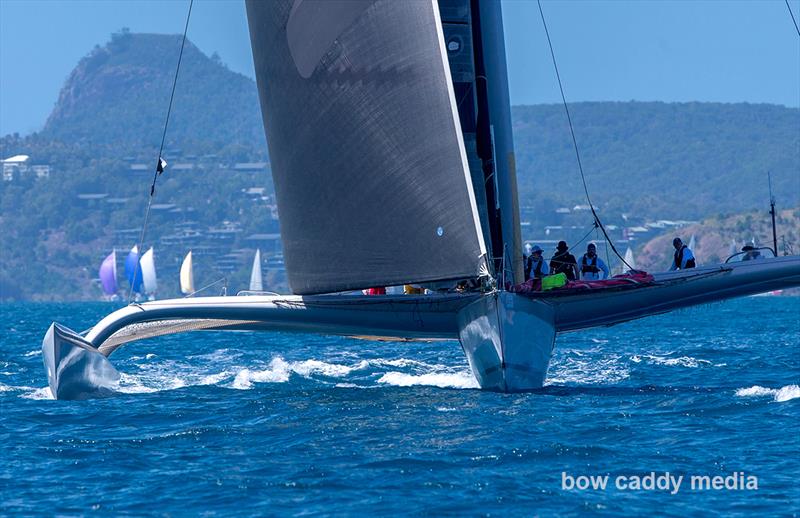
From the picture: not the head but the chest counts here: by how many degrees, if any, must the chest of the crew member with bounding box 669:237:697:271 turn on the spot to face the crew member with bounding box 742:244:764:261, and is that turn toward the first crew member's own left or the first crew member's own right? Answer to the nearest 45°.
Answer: approximately 90° to the first crew member's own left

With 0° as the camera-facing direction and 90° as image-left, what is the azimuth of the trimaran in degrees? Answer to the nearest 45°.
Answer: approximately 0°

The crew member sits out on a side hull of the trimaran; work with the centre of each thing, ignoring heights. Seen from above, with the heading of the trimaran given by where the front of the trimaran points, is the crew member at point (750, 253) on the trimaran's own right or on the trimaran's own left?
on the trimaran's own left

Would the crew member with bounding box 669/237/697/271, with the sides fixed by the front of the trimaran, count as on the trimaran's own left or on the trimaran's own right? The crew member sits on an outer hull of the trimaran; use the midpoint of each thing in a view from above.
on the trimaran's own left

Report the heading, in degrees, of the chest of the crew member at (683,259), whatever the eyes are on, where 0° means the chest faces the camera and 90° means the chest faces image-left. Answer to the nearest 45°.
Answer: approximately 45°
